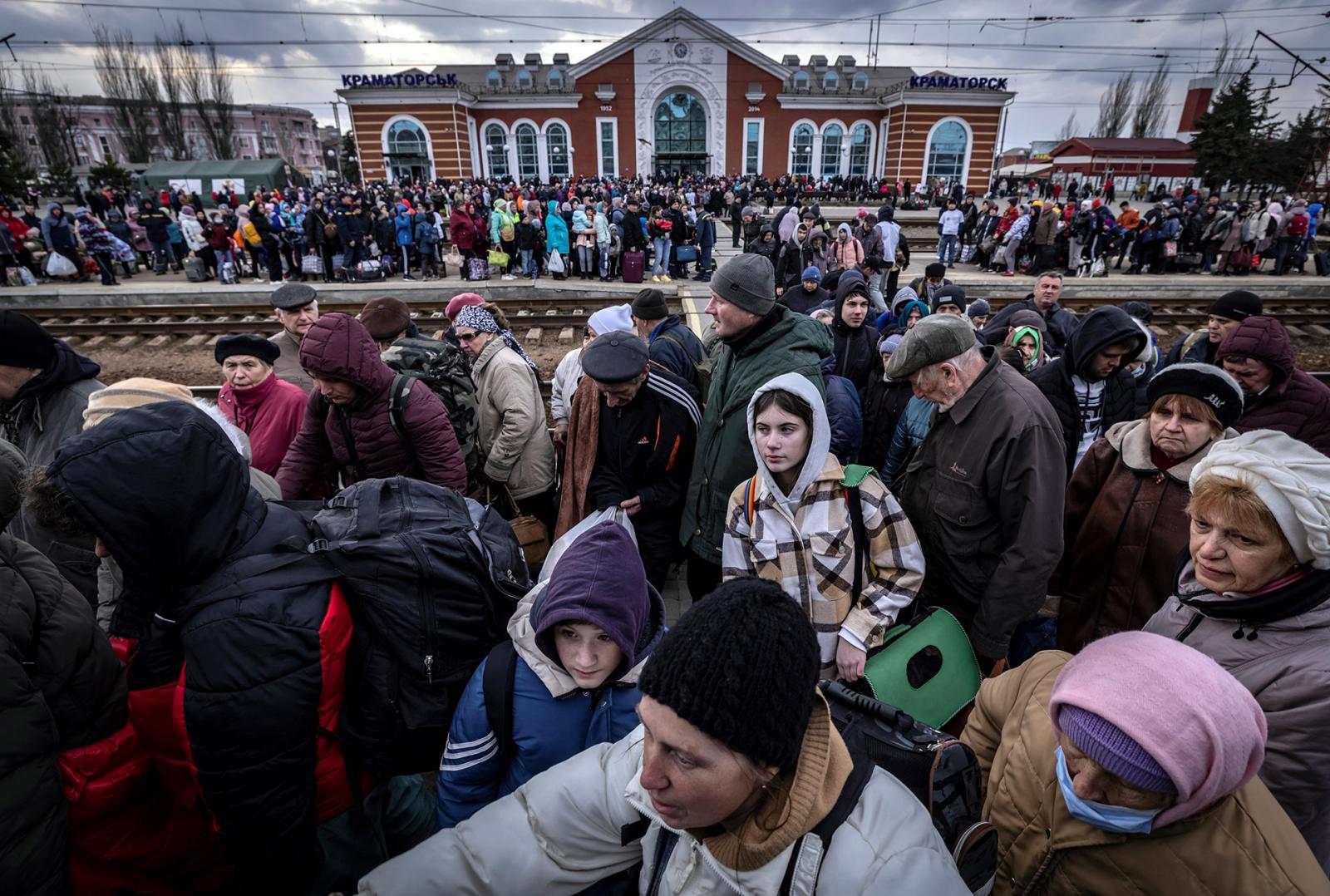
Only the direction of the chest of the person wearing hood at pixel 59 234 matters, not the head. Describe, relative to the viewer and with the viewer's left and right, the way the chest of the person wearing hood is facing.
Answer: facing the viewer and to the right of the viewer

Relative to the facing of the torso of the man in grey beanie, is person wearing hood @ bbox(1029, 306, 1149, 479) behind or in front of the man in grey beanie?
behind

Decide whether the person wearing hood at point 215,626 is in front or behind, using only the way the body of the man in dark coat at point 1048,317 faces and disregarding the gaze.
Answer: in front

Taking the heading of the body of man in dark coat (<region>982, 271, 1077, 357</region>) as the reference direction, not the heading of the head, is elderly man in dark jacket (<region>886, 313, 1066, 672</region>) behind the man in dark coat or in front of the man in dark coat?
in front

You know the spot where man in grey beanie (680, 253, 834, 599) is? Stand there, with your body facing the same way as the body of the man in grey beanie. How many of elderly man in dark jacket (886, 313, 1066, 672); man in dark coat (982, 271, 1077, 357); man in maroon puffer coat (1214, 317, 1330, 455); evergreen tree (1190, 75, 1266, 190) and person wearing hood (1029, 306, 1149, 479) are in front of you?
0

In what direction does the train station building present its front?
toward the camera

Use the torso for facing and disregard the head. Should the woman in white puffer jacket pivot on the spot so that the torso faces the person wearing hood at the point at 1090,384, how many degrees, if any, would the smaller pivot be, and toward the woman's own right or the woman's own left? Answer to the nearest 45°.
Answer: approximately 180°

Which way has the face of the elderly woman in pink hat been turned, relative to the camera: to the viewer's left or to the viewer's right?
to the viewer's left

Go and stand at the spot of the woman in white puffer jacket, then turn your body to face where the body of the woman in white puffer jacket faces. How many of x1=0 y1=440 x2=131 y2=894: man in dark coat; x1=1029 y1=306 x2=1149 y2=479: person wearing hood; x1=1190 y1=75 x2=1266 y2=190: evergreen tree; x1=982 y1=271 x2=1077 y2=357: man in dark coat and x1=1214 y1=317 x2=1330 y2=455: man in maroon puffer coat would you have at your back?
4

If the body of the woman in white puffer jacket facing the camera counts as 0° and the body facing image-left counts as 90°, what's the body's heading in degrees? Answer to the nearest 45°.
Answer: approximately 45°

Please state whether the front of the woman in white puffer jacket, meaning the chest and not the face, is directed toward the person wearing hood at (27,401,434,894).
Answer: no

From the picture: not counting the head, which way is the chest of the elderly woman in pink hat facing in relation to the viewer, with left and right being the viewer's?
facing the viewer and to the left of the viewer

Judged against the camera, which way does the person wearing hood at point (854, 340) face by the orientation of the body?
toward the camera

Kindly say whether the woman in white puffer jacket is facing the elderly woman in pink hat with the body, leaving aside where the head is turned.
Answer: no
